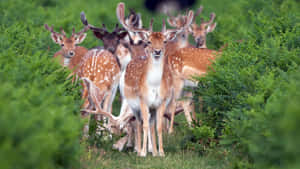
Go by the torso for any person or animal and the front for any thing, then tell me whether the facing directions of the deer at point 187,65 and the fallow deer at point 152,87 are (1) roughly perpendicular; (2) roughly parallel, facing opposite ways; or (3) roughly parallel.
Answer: roughly perpendicular

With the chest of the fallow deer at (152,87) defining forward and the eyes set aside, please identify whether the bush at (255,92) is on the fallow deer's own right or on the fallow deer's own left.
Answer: on the fallow deer's own left

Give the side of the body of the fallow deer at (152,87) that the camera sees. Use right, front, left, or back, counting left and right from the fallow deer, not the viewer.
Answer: front

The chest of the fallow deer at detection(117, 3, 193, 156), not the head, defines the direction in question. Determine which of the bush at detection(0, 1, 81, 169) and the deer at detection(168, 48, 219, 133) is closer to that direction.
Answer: the bush

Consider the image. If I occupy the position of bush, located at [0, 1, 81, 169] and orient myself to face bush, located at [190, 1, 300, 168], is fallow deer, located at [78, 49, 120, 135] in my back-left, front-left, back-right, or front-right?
front-left

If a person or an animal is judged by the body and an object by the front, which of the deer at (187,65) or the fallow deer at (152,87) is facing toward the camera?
the fallow deer

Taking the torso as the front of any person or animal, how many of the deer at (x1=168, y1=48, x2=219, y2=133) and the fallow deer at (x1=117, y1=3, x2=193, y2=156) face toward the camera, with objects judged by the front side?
1

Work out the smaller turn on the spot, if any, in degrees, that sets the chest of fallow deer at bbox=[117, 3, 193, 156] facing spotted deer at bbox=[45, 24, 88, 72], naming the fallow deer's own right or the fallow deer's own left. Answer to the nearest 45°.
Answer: approximately 135° to the fallow deer's own right
